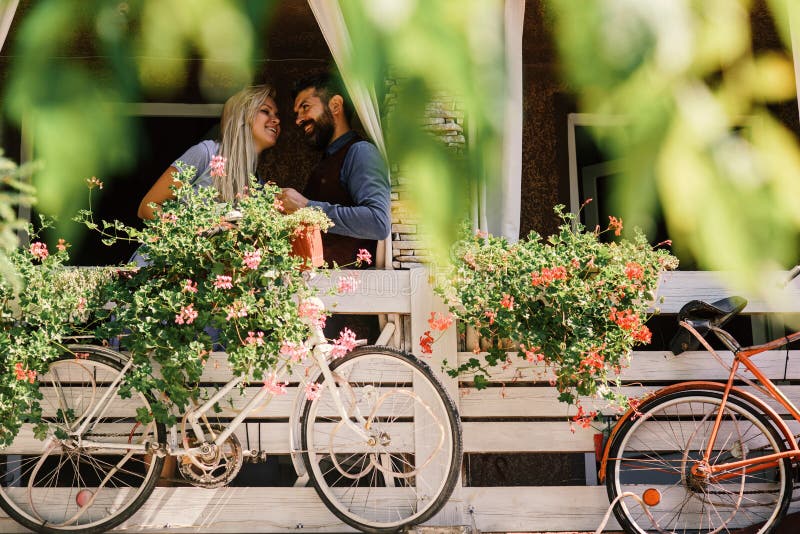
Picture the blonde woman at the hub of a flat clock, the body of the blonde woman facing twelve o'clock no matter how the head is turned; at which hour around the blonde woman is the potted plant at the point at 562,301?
The potted plant is roughly at 12 o'clock from the blonde woman.

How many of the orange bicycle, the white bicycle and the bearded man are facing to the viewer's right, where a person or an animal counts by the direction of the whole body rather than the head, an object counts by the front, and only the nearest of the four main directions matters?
2

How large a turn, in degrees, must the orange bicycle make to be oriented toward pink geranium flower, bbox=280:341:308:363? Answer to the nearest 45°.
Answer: approximately 135° to its right

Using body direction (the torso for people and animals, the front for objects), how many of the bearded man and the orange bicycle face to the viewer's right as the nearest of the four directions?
1

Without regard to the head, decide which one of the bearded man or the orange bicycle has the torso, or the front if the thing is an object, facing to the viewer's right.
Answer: the orange bicycle

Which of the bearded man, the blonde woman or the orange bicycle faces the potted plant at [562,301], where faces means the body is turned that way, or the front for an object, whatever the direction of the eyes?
the blonde woman

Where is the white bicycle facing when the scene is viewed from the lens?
facing to the right of the viewer

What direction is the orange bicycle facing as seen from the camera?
to the viewer's right

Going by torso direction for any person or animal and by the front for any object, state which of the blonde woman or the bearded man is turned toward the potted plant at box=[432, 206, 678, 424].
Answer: the blonde woman

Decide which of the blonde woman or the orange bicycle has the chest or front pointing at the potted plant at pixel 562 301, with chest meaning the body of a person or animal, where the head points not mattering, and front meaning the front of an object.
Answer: the blonde woman
